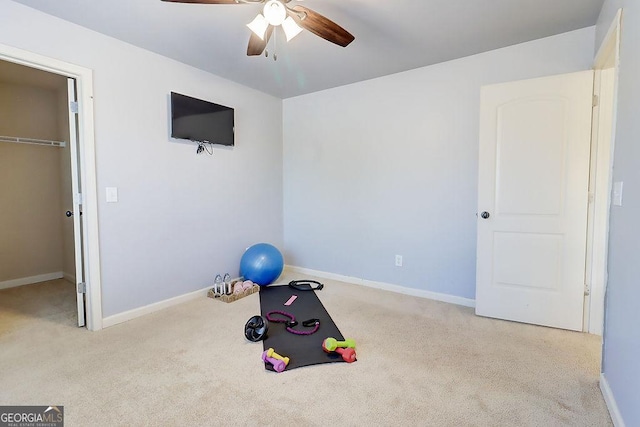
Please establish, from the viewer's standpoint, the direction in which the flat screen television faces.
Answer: facing the viewer and to the right of the viewer

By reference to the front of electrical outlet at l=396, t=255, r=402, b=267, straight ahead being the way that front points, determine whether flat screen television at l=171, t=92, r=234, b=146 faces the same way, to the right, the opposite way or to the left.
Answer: to the left

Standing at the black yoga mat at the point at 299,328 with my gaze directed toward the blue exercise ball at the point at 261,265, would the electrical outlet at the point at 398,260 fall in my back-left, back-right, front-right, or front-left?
front-right

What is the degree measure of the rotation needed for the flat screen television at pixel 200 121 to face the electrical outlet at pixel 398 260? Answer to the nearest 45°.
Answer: approximately 45° to its left

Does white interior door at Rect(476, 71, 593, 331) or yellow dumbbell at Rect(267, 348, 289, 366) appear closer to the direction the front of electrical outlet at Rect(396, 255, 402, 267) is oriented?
the yellow dumbbell

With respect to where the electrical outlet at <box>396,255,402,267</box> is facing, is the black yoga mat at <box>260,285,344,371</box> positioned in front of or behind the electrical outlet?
in front

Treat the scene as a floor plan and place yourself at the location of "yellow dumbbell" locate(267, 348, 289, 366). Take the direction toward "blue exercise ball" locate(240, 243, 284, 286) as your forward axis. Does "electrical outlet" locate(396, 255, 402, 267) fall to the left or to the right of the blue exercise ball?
right

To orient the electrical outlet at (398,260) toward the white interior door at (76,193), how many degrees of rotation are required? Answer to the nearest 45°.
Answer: approximately 45° to its right

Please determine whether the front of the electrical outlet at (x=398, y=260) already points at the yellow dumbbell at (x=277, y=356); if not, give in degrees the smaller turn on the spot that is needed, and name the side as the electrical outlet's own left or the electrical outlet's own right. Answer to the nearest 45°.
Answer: approximately 45° to the electrical outlet's own right

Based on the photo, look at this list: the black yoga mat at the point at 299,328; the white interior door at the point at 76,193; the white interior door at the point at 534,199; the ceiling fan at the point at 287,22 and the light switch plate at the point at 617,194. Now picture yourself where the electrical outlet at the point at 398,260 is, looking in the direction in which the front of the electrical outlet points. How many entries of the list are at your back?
0

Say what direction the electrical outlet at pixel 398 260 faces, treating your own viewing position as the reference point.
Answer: facing the viewer

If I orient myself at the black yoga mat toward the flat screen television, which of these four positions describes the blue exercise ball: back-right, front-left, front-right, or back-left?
front-right

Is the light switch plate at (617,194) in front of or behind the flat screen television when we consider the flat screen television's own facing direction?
in front

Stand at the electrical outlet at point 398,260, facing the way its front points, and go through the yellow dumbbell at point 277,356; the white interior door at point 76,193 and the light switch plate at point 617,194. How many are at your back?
0

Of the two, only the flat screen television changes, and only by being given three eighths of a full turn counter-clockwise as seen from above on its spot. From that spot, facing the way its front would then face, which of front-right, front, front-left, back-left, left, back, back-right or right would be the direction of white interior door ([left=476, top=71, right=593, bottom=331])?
back-right

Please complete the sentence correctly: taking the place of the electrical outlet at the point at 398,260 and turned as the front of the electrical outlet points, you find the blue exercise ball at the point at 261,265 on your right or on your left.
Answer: on your right

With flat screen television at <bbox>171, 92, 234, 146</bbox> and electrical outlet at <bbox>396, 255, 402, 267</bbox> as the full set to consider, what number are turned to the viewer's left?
0

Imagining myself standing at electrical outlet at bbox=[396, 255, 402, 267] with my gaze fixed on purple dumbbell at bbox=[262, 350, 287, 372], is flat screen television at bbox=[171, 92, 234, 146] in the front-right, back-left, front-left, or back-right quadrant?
front-right
